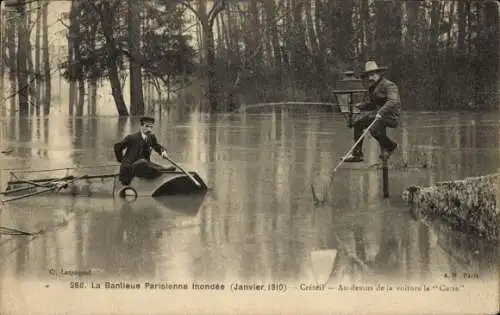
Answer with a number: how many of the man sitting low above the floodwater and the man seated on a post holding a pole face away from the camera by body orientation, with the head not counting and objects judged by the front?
0

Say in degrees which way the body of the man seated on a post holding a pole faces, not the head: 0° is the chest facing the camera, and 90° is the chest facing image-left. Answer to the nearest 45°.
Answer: approximately 45°

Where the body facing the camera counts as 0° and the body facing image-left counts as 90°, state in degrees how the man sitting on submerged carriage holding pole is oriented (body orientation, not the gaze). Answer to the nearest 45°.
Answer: approximately 315°

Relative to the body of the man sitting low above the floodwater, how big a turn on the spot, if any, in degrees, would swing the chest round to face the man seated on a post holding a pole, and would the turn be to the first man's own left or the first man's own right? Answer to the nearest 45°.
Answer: approximately 45° to the first man's own left

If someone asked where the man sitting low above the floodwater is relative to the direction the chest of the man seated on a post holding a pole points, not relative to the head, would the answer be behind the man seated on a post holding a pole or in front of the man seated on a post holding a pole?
in front
